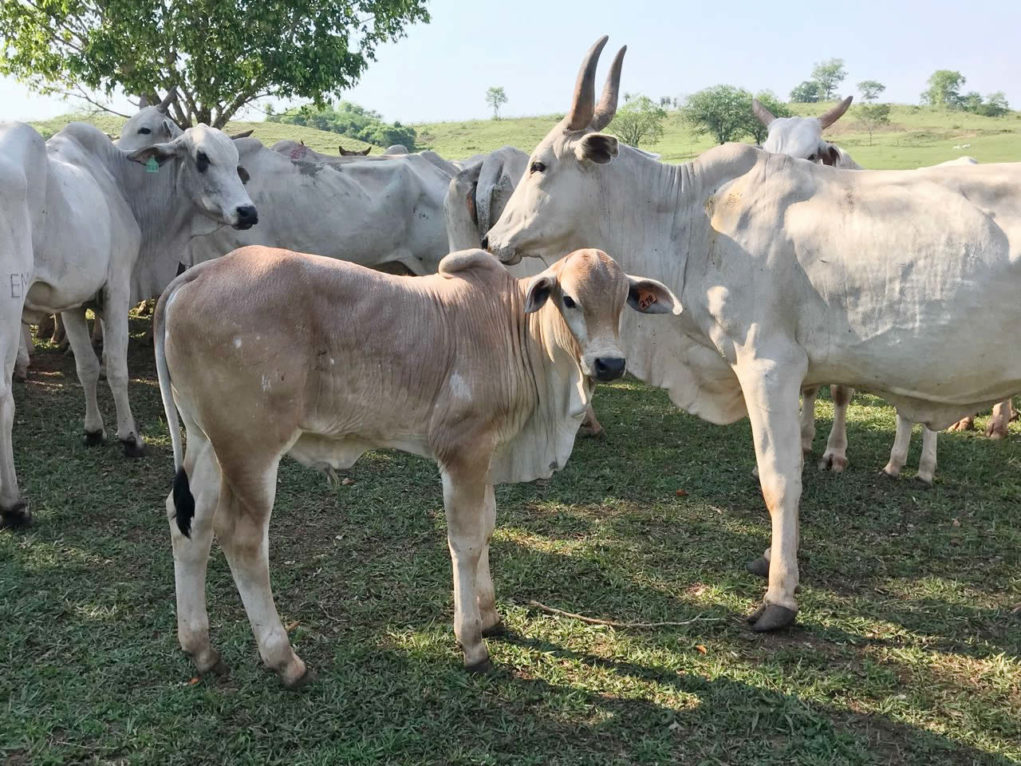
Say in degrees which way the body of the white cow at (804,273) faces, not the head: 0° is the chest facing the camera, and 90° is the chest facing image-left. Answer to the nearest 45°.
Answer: approximately 90°

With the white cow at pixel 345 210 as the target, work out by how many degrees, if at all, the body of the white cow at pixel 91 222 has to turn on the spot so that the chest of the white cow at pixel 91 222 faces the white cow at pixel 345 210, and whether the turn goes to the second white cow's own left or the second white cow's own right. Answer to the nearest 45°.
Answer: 0° — it already faces it

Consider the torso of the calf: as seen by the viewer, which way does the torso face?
to the viewer's right

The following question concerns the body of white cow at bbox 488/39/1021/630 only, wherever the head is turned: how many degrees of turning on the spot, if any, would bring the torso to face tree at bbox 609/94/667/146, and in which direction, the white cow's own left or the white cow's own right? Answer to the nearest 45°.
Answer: approximately 90° to the white cow's own right

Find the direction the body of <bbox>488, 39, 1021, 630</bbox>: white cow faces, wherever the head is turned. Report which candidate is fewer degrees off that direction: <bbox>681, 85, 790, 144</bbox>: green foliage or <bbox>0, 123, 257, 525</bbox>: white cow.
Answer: the white cow

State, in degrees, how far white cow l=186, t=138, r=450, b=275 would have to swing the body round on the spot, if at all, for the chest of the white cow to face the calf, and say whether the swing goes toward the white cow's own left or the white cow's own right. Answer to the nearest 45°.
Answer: approximately 90° to the white cow's own left

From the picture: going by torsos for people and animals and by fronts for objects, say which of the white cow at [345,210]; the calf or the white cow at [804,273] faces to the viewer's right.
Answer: the calf

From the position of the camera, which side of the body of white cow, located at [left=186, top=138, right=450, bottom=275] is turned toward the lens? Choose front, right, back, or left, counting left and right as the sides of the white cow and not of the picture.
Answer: left

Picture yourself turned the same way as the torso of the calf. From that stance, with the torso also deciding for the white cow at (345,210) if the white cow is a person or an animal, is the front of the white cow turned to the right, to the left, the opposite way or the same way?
the opposite way
